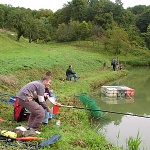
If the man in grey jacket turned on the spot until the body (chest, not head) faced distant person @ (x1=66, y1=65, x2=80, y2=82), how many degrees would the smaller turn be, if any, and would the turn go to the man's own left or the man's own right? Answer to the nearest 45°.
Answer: approximately 90° to the man's own left

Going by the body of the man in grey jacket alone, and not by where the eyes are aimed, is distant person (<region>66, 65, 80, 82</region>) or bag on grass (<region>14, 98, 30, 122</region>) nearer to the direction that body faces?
the distant person

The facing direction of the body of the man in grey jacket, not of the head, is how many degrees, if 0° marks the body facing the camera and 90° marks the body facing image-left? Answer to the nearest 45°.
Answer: approximately 270°
